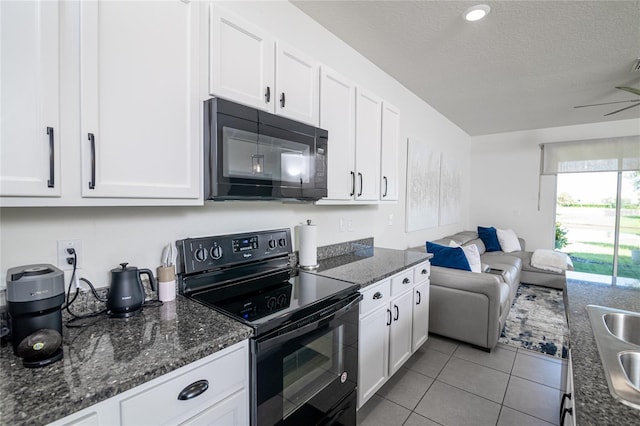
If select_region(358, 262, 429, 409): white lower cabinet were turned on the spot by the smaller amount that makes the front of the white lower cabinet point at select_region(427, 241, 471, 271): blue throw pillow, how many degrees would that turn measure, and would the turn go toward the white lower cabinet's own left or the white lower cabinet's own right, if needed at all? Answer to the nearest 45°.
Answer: approximately 90° to the white lower cabinet's own left

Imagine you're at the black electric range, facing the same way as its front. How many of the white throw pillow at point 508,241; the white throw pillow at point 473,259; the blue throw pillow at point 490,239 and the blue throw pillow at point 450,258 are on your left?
4

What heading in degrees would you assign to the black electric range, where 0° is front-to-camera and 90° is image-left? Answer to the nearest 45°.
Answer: approximately 315°

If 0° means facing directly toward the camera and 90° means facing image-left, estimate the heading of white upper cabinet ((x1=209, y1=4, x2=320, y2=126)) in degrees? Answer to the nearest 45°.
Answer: approximately 315°

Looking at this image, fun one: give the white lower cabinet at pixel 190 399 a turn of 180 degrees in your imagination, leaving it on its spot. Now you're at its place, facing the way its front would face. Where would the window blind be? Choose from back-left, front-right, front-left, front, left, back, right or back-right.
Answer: back-right

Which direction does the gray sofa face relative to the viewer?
to the viewer's right
